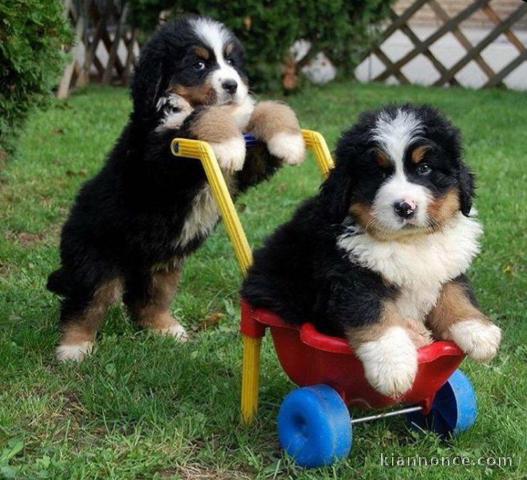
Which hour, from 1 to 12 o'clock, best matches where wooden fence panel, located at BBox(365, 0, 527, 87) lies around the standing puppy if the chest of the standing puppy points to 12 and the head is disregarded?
The wooden fence panel is roughly at 8 o'clock from the standing puppy.

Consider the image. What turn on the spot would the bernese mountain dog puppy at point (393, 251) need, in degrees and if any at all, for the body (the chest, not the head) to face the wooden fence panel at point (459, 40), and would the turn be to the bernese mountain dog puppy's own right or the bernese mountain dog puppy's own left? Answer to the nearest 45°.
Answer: approximately 135° to the bernese mountain dog puppy's own left

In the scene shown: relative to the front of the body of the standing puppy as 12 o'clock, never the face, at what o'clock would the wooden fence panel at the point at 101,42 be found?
The wooden fence panel is roughly at 7 o'clock from the standing puppy.

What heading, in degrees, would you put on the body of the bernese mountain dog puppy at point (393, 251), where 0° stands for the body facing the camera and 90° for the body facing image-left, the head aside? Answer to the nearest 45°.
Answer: approximately 315°

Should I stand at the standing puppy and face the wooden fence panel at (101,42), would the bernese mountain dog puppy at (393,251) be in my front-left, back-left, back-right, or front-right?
back-right

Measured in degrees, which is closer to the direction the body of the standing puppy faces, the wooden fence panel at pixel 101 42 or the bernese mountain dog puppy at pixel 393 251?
the bernese mountain dog puppy

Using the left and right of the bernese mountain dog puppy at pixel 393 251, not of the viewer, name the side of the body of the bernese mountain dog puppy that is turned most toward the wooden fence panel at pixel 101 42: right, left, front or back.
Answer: back
